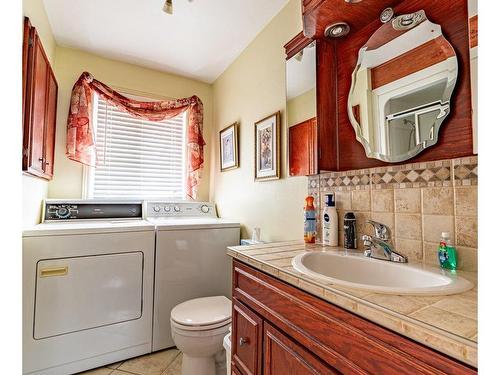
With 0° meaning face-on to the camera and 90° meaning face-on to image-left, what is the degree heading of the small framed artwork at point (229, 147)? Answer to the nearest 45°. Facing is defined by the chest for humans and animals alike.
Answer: approximately 45°

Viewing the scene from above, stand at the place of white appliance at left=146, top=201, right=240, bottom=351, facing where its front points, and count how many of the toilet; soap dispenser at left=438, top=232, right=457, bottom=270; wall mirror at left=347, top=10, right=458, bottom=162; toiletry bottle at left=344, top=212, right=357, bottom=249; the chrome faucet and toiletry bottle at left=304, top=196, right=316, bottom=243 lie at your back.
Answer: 0

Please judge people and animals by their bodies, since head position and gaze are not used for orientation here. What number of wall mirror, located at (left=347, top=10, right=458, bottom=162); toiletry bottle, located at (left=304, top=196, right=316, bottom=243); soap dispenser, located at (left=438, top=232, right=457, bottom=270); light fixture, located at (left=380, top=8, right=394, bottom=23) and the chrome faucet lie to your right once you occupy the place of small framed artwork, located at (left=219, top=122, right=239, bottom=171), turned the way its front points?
0

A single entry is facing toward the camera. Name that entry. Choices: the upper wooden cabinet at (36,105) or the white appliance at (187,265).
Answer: the white appliance

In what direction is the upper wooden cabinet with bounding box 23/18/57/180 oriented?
to the viewer's right

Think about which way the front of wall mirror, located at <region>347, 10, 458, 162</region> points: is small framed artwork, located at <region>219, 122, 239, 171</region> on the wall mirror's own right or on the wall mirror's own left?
on the wall mirror's own right

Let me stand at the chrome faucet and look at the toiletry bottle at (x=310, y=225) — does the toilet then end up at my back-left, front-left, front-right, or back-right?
front-left

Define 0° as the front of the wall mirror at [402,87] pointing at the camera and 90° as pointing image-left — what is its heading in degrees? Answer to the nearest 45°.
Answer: approximately 45°

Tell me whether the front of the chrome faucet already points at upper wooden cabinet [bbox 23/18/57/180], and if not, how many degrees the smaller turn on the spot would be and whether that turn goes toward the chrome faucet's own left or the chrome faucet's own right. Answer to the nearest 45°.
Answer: approximately 45° to the chrome faucet's own right

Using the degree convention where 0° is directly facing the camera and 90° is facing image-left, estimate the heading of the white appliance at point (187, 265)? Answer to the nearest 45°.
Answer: approximately 0°

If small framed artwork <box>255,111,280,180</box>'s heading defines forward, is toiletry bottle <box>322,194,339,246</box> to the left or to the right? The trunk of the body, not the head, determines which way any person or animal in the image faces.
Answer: on its left

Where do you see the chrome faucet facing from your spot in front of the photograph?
facing the viewer and to the left of the viewer

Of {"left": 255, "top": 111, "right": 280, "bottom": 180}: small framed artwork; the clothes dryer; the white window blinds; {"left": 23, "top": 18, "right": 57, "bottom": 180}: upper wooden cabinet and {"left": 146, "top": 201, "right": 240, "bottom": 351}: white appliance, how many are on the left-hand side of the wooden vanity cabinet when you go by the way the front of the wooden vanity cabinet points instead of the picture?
0

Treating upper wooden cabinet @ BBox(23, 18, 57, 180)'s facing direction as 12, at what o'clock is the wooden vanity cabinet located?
The wooden vanity cabinet is roughly at 2 o'clock from the upper wooden cabinet.

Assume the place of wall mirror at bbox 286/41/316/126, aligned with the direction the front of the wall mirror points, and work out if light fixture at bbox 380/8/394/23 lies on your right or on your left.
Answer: on your left

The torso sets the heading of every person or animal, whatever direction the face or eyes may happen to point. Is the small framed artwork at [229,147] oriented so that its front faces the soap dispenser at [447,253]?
no

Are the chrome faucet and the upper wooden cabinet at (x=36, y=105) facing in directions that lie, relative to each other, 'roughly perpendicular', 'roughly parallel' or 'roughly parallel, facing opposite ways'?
roughly parallel, facing opposite ways

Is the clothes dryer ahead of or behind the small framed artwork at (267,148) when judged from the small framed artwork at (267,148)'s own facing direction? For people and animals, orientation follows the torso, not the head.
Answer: ahead

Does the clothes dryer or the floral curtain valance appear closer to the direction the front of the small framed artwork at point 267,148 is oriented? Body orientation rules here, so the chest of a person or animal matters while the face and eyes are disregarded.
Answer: the clothes dryer

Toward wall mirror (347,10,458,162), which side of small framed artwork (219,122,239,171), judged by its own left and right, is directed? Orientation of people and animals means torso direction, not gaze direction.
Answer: left
